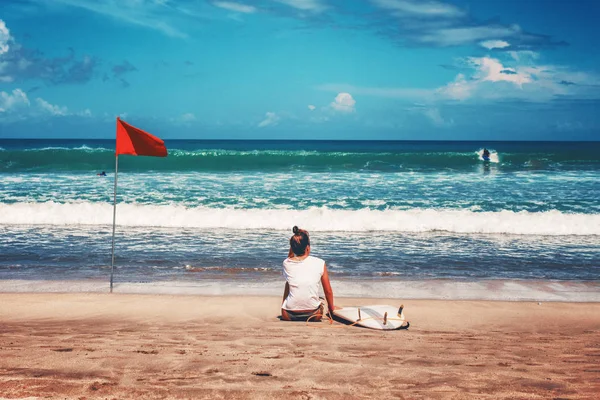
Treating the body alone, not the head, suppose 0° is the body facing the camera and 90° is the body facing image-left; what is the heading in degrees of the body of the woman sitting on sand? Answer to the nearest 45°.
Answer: approximately 180°

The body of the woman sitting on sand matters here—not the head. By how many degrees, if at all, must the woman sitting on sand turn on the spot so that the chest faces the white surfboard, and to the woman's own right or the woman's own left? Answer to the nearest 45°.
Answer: approximately 90° to the woman's own right

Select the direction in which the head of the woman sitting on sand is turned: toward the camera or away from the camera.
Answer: away from the camera
